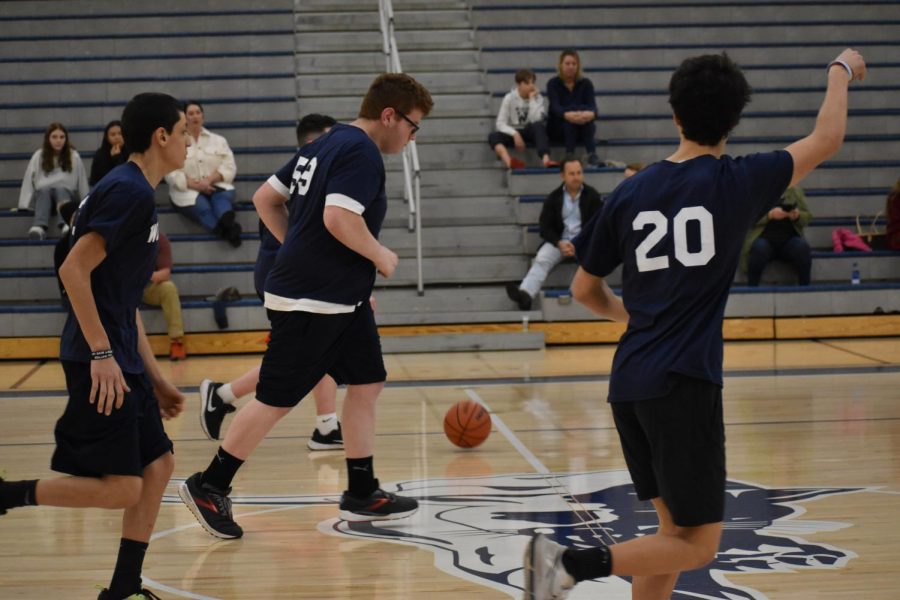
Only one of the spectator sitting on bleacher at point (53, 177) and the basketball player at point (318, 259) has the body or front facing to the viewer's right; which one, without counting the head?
the basketball player

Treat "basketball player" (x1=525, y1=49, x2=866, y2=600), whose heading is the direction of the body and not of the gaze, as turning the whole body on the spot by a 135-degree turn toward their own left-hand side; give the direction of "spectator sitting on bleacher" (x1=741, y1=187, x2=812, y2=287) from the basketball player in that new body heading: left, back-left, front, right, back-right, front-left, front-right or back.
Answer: right

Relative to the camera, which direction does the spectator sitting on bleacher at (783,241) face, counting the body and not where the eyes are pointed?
toward the camera

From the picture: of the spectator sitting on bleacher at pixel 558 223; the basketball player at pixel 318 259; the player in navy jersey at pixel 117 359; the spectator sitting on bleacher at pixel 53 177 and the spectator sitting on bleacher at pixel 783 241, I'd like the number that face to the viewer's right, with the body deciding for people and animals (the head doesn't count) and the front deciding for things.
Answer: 2

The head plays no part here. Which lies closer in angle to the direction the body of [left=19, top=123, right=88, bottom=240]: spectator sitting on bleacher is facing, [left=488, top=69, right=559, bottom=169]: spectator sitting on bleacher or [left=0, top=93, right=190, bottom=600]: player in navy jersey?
the player in navy jersey

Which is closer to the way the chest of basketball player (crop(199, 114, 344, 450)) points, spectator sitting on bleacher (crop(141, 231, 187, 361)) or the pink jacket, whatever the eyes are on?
the pink jacket

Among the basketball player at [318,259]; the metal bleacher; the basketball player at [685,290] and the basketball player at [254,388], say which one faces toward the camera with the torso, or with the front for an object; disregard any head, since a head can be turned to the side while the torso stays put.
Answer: the metal bleacher

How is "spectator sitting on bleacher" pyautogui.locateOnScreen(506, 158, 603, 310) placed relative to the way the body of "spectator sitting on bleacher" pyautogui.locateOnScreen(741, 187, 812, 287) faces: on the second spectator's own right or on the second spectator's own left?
on the second spectator's own right

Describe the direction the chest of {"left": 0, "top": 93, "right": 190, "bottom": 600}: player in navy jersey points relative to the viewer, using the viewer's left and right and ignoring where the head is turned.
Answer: facing to the right of the viewer

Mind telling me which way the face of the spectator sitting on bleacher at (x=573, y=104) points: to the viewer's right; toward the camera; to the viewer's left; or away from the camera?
toward the camera

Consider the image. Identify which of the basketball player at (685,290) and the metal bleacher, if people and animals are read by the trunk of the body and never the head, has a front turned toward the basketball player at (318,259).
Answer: the metal bleacher

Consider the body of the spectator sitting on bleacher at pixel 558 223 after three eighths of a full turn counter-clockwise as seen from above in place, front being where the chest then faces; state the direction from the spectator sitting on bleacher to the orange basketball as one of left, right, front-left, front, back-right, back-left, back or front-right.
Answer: right

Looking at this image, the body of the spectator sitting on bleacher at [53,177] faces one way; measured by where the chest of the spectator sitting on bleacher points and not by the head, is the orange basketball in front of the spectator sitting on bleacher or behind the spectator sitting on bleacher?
in front

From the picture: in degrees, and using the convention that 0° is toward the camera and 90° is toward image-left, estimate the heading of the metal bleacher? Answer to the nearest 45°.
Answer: approximately 0°

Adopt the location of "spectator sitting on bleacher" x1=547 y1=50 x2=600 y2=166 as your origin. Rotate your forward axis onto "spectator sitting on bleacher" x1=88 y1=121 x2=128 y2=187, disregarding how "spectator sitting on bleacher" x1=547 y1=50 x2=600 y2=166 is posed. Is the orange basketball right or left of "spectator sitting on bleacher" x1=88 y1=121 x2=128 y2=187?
left

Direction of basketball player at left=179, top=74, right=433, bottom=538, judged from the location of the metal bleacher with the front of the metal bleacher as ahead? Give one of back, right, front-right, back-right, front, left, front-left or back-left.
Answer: front

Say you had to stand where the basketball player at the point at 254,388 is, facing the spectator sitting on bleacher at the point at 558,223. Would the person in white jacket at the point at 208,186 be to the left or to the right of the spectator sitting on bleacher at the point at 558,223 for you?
left

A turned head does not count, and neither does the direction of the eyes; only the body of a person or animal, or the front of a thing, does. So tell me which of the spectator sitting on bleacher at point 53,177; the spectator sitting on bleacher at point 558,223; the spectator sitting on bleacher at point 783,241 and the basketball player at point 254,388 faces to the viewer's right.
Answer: the basketball player
